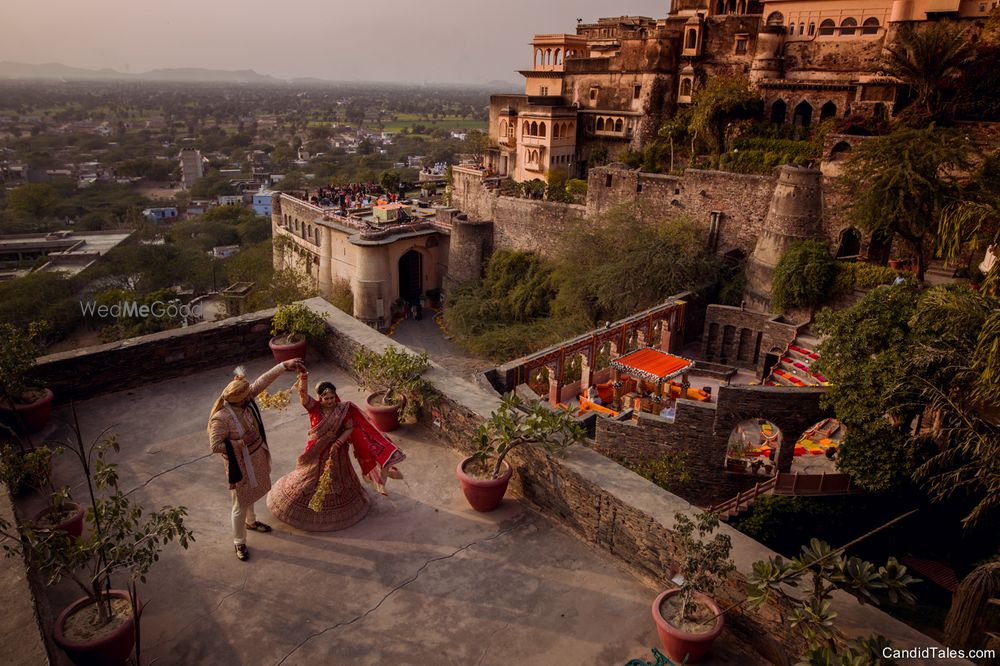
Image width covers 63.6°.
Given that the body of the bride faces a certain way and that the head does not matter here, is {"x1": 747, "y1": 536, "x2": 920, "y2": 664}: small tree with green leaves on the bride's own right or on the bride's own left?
on the bride's own left

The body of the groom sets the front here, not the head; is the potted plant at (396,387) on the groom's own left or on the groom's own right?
on the groom's own left

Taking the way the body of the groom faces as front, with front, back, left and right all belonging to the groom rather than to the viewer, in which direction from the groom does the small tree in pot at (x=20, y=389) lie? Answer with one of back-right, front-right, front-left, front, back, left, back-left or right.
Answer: back

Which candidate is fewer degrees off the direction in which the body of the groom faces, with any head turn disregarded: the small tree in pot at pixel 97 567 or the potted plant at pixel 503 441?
the potted plant

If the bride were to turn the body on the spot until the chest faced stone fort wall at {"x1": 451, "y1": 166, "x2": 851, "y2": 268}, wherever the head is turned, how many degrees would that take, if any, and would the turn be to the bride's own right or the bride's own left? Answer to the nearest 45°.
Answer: approximately 135° to the bride's own left

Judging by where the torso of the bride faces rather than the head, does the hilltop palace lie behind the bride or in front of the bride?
behind

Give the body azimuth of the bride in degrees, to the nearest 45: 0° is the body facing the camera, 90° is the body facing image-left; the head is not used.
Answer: approximately 0°

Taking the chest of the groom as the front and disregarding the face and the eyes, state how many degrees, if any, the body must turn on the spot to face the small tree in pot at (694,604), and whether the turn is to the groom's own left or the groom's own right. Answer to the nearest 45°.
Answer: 0° — they already face it

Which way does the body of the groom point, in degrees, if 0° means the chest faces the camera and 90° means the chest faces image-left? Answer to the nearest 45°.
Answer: approximately 315°

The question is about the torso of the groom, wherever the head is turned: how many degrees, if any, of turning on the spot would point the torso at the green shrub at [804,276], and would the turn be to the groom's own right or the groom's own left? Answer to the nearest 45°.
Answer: approximately 90° to the groom's own left

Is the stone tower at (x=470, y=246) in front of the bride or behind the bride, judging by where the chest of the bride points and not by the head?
behind

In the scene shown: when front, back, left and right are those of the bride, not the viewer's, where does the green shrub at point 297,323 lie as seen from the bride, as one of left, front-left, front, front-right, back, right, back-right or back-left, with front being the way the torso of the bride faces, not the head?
back

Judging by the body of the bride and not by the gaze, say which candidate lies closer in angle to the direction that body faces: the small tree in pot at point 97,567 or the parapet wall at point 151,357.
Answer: the small tree in pot
